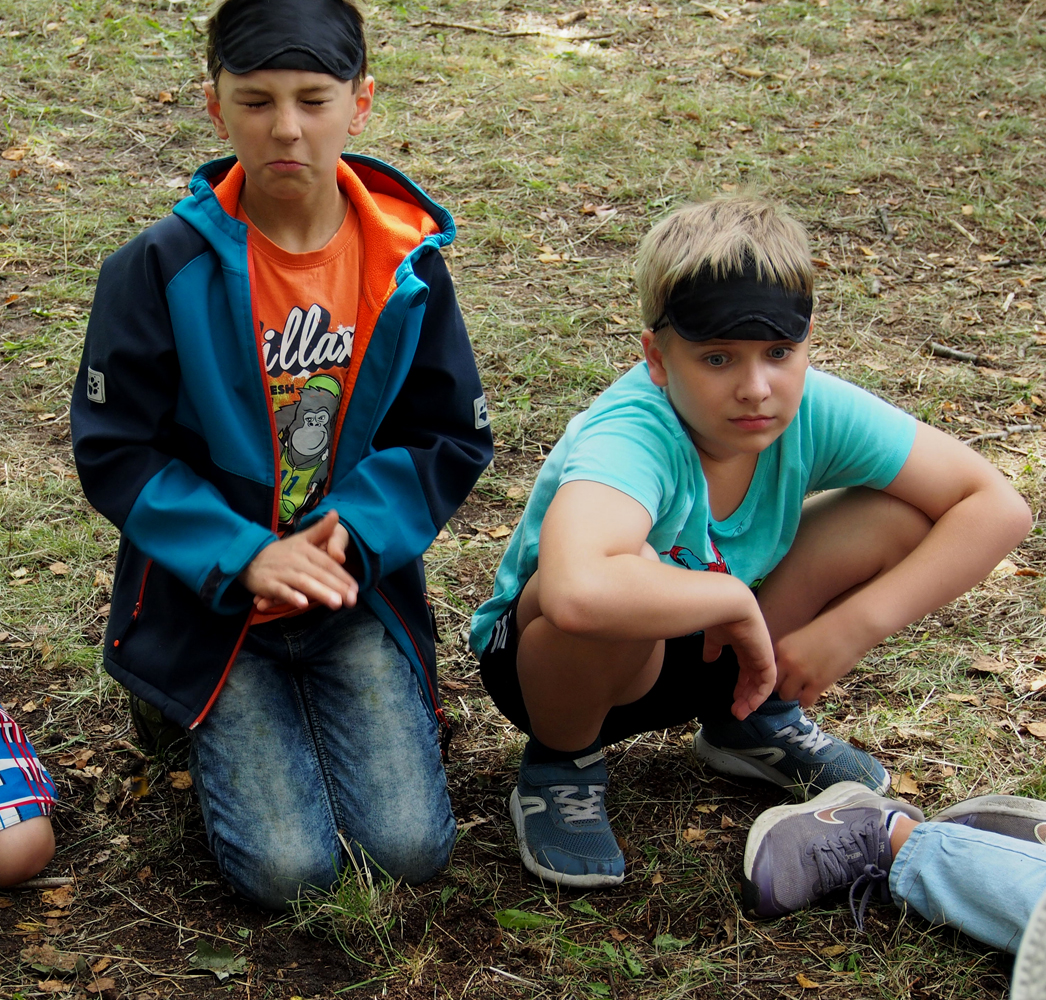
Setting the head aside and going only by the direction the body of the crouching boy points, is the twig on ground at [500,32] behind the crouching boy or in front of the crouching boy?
behind

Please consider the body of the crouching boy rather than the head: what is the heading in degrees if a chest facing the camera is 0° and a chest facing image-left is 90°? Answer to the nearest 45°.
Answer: approximately 315°

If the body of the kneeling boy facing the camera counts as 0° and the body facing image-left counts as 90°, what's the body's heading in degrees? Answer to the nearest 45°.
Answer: approximately 0°

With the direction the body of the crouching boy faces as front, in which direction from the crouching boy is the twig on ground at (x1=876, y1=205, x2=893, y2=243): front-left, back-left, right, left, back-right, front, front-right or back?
back-left

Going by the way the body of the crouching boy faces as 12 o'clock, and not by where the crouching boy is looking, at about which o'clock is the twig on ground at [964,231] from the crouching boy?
The twig on ground is roughly at 8 o'clock from the crouching boy.

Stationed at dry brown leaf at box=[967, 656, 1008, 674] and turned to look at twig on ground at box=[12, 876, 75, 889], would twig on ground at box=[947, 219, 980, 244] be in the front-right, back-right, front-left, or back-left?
back-right

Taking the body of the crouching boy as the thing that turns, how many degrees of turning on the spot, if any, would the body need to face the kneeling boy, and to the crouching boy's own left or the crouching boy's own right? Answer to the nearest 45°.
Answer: approximately 135° to the crouching boy's own right

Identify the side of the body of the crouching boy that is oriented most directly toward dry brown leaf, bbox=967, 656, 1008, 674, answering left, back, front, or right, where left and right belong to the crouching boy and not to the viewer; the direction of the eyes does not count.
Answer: left

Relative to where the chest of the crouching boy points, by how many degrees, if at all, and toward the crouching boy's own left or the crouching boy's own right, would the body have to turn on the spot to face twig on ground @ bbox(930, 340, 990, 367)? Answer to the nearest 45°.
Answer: approximately 135° to the crouching boy's own left

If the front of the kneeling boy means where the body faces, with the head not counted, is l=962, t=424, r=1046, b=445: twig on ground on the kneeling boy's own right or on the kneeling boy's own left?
on the kneeling boy's own left
